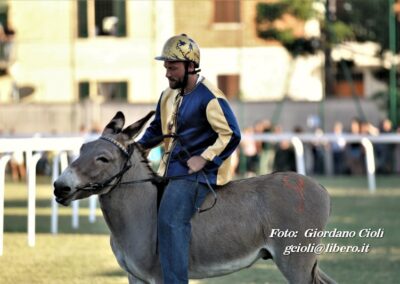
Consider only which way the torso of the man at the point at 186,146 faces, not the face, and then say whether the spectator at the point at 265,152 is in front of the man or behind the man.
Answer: behind

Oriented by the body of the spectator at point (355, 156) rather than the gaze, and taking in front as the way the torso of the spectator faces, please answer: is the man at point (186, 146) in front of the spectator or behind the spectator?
in front

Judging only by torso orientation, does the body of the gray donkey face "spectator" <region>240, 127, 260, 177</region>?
no

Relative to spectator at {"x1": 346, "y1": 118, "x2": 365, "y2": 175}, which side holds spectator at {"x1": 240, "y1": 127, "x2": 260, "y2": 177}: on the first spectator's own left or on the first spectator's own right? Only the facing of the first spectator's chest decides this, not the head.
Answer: on the first spectator's own right

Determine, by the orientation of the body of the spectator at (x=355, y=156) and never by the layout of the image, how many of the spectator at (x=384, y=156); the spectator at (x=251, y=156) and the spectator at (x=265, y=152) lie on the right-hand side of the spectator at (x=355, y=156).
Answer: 2

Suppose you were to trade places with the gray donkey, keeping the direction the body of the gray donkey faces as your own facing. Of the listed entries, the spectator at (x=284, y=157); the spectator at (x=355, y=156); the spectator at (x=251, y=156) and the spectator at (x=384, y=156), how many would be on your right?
4

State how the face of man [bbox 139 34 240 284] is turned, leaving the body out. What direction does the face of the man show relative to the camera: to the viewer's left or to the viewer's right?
to the viewer's left

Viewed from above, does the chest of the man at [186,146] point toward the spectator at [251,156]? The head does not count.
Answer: no

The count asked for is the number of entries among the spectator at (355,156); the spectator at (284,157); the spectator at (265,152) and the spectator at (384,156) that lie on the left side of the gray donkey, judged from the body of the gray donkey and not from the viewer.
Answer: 0

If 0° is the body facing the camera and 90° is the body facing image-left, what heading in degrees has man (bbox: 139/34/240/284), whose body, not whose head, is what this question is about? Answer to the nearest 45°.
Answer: approximately 45°

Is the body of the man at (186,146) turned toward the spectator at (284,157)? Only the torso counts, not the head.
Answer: no

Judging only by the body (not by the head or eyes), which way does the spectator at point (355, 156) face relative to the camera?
toward the camera

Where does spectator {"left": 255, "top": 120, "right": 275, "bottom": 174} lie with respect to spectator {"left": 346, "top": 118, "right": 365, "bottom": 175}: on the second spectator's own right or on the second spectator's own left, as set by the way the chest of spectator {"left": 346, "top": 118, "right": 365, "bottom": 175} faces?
on the second spectator's own right

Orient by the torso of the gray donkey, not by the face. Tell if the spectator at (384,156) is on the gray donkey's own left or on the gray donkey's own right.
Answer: on the gray donkey's own right

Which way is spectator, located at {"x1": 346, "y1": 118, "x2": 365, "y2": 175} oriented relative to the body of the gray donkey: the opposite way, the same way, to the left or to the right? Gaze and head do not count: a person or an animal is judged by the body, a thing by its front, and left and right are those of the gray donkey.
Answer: to the left

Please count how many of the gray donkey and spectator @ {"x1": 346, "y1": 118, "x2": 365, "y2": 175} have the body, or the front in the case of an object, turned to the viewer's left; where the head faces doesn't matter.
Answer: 1

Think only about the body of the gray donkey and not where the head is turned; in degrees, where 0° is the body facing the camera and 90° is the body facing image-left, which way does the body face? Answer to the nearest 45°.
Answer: approximately 90°
